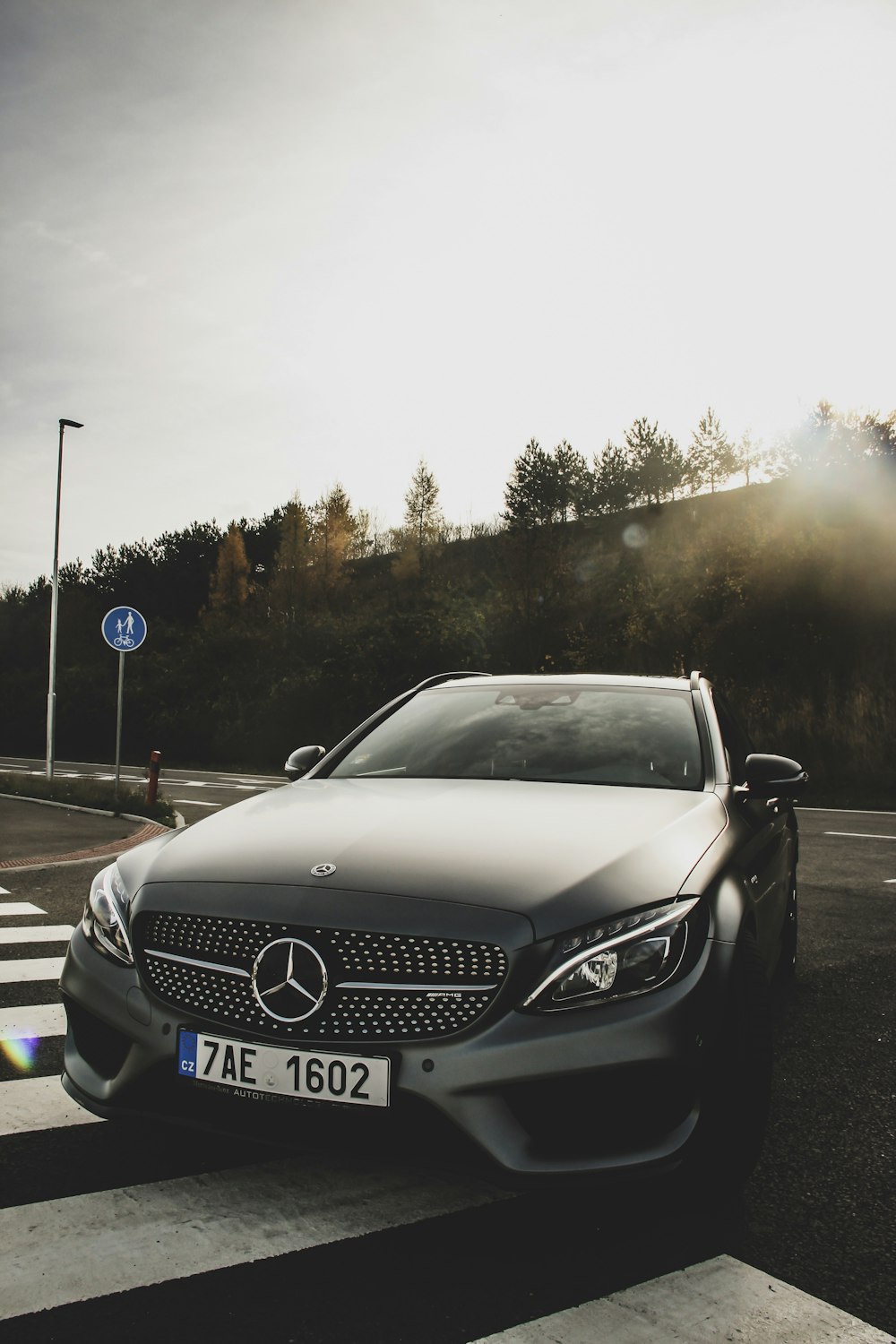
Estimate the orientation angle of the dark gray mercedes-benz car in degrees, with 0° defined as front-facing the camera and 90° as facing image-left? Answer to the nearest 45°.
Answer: approximately 45°

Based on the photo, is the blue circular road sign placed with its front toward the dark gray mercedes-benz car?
yes

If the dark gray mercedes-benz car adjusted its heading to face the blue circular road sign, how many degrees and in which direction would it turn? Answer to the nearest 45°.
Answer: approximately 135° to its right
